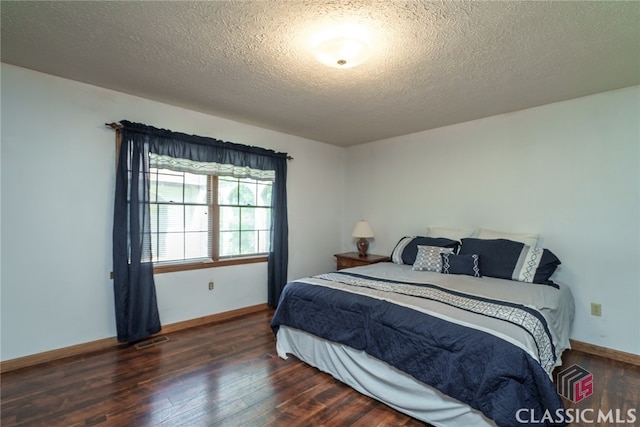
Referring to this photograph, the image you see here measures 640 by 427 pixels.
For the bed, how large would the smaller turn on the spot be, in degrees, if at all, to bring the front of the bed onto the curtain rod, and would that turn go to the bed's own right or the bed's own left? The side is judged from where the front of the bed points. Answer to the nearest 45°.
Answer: approximately 45° to the bed's own right

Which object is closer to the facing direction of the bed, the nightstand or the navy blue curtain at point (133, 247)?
the navy blue curtain

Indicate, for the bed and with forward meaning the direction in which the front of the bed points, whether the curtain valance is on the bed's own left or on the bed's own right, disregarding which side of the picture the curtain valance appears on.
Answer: on the bed's own right

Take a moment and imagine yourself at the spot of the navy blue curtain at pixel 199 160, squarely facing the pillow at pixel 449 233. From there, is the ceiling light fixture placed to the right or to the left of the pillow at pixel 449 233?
right

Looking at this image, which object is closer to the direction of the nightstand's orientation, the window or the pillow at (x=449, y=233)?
the window

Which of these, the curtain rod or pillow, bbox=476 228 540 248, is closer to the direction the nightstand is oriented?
the curtain rod

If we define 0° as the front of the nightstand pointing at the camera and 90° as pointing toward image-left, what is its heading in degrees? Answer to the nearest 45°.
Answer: approximately 45°

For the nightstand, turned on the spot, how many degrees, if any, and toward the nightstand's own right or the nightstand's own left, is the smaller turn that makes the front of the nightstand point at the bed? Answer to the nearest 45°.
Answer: approximately 45° to the nightstand's own left

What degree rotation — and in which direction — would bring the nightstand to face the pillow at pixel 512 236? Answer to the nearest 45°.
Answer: approximately 90° to its left

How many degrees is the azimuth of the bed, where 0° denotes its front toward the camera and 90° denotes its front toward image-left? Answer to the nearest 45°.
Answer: approximately 45°
